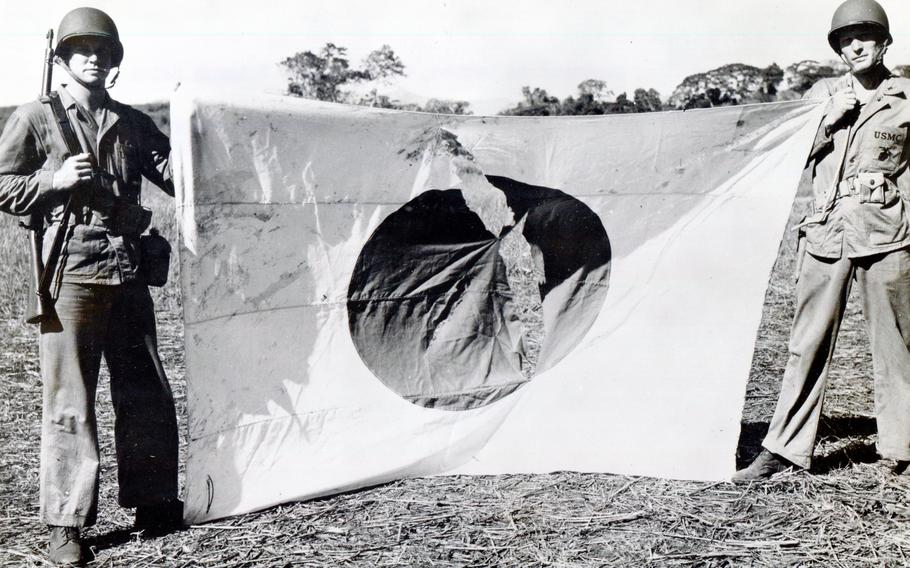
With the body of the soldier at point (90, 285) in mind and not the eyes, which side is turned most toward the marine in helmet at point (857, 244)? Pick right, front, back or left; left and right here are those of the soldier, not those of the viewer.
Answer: left

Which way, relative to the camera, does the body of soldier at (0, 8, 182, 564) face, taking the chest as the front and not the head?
toward the camera
